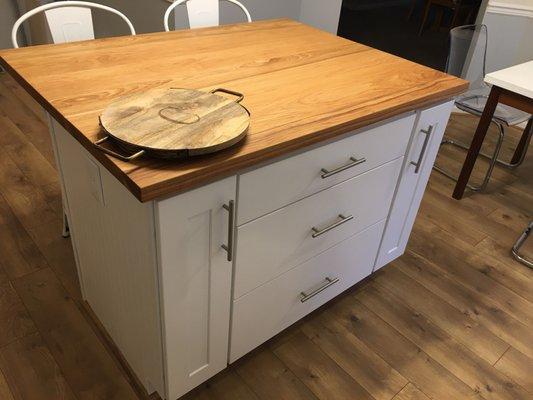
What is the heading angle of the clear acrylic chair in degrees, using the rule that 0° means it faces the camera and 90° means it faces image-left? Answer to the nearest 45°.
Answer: approximately 315°

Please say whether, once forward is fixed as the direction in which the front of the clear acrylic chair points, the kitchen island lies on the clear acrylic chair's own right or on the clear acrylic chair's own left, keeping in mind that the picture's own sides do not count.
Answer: on the clear acrylic chair's own right

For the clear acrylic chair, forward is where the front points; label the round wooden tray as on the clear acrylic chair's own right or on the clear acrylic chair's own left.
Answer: on the clear acrylic chair's own right
